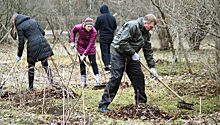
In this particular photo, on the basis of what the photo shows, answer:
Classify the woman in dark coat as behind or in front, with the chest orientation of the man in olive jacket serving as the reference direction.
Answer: behind

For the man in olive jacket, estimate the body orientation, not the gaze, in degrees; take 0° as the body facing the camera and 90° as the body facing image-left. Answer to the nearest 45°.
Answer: approximately 270°
